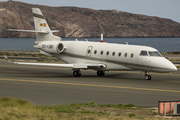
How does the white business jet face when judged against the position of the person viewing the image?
facing the viewer and to the right of the viewer
